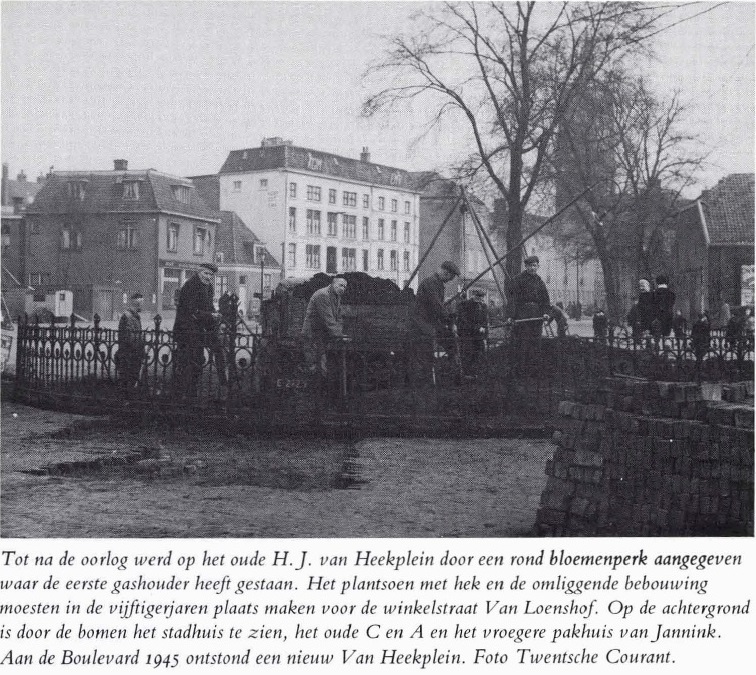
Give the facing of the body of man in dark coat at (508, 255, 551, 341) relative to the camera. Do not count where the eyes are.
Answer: toward the camera

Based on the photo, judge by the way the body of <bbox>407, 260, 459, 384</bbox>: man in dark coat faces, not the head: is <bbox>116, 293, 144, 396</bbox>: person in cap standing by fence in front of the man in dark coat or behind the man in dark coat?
behind

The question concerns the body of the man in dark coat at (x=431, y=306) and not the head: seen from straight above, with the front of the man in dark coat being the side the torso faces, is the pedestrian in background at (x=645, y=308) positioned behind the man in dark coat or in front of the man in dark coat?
in front

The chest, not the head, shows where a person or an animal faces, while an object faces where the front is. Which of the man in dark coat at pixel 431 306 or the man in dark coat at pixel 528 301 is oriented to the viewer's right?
the man in dark coat at pixel 431 306

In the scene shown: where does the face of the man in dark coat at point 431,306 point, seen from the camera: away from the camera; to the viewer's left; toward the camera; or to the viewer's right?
to the viewer's right

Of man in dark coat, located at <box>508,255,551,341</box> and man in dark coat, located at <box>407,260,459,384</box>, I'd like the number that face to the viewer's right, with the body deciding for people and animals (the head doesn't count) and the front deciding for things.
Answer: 1

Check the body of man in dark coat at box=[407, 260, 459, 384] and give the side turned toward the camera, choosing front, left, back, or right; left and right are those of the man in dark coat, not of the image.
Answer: right
